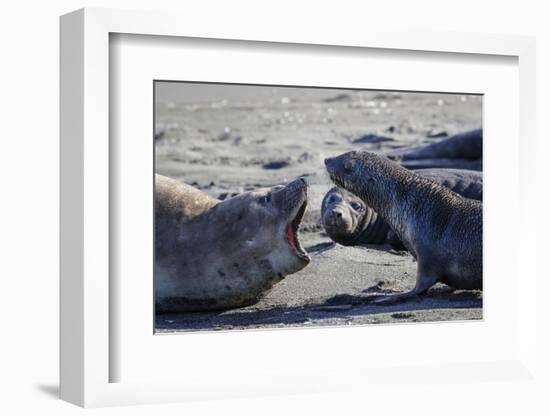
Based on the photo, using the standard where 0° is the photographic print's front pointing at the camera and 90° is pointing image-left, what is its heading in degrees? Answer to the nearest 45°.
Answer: approximately 315°

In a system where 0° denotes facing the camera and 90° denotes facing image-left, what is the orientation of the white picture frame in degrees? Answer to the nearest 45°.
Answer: approximately 315°
